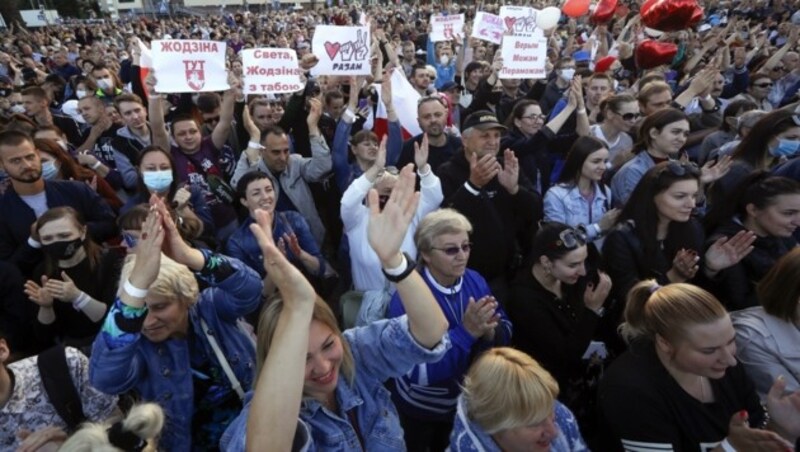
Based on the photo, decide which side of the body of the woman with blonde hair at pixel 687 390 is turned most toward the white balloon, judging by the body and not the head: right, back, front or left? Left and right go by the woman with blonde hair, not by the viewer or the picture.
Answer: back

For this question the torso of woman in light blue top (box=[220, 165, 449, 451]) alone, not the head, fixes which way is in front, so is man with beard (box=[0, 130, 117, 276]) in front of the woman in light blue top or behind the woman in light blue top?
behind

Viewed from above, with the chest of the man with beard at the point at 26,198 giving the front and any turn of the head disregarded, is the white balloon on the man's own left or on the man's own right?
on the man's own left

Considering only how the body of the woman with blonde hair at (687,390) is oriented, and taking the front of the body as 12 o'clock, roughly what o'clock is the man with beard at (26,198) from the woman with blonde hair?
The man with beard is roughly at 4 o'clock from the woman with blonde hair.

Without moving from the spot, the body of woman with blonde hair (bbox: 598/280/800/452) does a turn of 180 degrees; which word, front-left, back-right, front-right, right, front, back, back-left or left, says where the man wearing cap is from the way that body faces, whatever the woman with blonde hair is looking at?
front

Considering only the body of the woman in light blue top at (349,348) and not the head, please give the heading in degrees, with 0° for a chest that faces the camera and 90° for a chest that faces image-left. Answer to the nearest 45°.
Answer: approximately 315°

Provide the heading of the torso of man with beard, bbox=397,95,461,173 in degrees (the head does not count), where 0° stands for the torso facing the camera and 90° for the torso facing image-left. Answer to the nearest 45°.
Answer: approximately 0°

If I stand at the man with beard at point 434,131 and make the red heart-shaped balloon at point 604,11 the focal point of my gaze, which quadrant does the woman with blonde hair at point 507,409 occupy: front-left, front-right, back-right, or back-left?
back-right

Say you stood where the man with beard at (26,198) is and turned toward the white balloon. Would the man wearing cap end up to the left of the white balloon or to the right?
right

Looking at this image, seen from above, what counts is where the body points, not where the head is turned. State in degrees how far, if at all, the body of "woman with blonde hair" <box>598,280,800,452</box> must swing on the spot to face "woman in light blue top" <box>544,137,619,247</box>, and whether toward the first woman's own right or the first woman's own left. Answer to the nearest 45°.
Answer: approximately 180°

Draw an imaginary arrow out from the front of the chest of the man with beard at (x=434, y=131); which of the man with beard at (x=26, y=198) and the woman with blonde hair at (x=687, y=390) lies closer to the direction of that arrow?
the woman with blonde hair

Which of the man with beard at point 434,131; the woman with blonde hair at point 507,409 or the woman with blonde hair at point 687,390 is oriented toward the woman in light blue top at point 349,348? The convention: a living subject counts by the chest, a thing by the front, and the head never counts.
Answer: the man with beard
